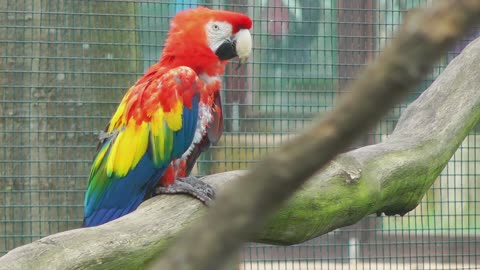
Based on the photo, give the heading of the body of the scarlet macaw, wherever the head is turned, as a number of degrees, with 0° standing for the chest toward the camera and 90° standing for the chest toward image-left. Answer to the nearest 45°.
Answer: approximately 270°

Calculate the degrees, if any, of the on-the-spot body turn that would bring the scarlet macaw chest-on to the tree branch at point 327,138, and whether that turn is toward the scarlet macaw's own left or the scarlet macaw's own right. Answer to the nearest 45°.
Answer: approximately 90° to the scarlet macaw's own right
